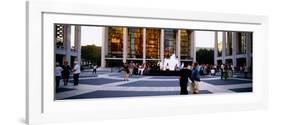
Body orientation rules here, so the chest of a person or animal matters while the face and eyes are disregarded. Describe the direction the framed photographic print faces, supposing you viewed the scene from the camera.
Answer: facing the viewer and to the right of the viewer
